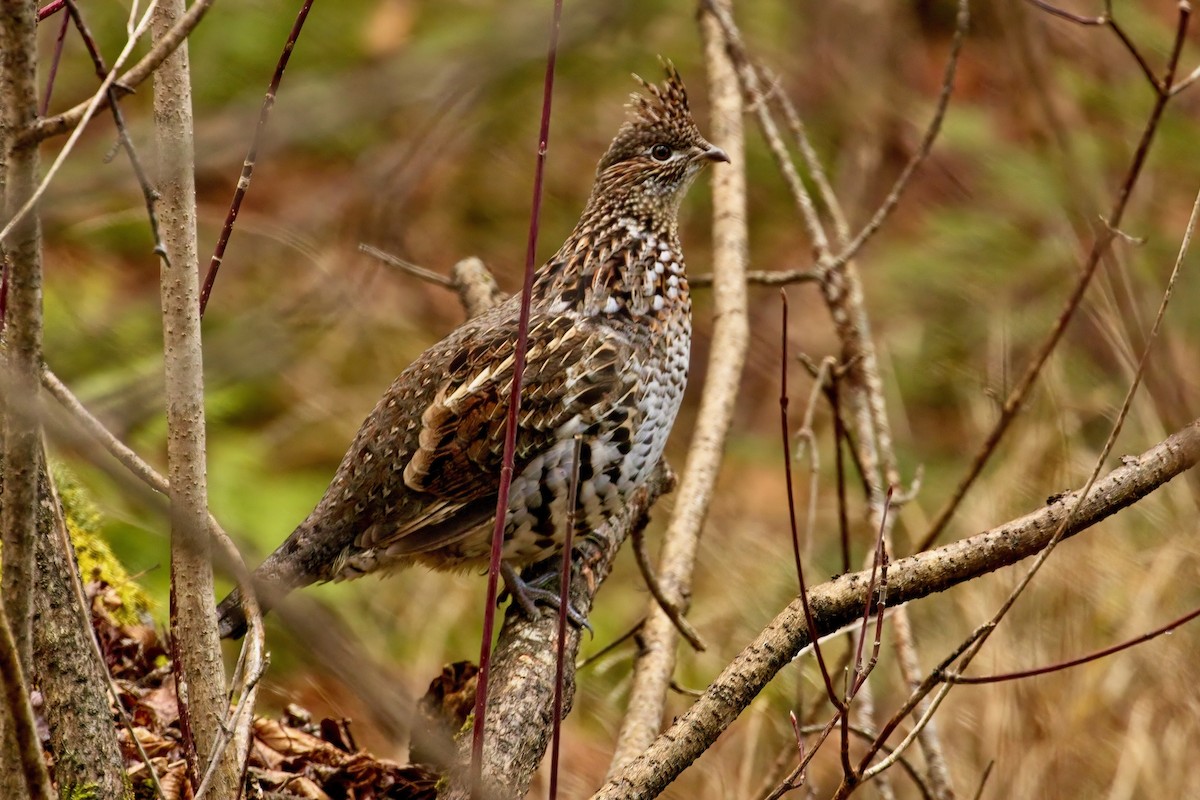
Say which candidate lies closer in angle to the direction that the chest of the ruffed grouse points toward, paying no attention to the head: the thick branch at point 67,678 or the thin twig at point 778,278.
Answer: the thin twig

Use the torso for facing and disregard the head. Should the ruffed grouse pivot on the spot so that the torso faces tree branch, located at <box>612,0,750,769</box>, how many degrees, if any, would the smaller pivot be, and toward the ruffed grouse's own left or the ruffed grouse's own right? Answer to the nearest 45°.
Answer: approximately 45° to the ruffed grouse's own left

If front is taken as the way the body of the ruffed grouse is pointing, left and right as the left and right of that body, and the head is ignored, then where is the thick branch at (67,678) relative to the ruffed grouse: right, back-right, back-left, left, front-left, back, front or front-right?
back-right

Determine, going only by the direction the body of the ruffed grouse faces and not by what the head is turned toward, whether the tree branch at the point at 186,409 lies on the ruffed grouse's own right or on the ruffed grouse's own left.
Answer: on the ruffed grouse's own right

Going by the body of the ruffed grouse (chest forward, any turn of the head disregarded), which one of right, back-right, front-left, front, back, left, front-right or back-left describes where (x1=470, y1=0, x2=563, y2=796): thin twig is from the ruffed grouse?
right

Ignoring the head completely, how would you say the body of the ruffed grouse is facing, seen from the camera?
to the viewer's right

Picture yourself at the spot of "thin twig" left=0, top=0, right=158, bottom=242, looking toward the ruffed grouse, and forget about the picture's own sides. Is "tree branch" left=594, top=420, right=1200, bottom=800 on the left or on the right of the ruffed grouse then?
right

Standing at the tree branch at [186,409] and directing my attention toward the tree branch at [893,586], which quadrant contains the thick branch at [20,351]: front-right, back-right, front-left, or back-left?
back-right
